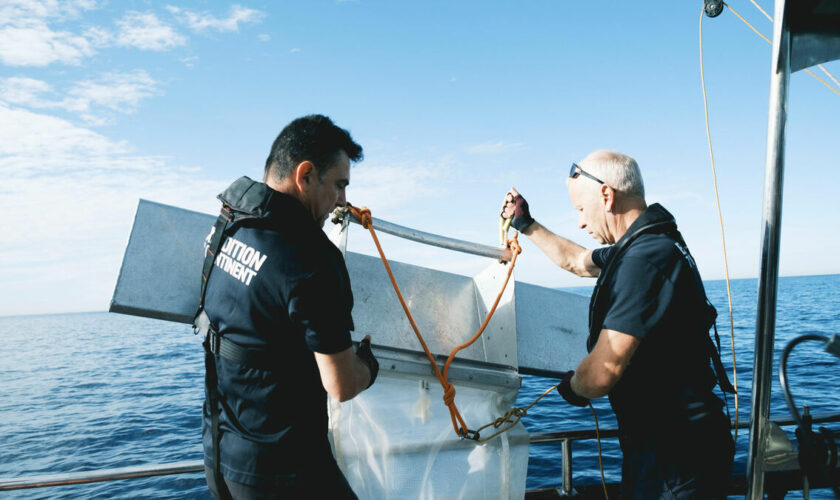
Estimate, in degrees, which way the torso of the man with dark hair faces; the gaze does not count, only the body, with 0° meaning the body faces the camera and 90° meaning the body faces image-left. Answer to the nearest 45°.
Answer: approximately 225°

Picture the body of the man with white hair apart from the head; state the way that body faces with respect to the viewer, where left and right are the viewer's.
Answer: facing to the left of the viewer

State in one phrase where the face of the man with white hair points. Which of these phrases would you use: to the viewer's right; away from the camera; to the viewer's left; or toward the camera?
to the viewer's left

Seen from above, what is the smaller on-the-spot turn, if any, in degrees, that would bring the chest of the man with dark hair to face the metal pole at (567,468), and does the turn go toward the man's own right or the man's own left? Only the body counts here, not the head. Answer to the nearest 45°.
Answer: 0° — they already face it

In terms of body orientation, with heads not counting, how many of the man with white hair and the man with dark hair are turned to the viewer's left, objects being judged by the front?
1

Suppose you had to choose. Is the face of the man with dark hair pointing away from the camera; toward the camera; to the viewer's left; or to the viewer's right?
to the viewer's right

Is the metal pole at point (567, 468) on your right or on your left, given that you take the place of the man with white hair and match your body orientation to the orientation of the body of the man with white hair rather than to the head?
on your right

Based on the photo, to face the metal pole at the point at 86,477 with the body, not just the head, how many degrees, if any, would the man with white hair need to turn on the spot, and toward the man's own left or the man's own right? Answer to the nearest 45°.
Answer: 0° — they already face it

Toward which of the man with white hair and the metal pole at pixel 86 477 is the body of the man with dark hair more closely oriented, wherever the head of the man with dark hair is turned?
the man with white hair

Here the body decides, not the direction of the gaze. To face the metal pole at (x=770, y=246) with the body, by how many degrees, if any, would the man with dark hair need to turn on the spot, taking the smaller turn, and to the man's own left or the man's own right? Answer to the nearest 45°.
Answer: approximately 45° to the man's own right

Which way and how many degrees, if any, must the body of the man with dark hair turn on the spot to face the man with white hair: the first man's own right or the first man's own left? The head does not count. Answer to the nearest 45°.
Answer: approximately 45° to the first man's own right
